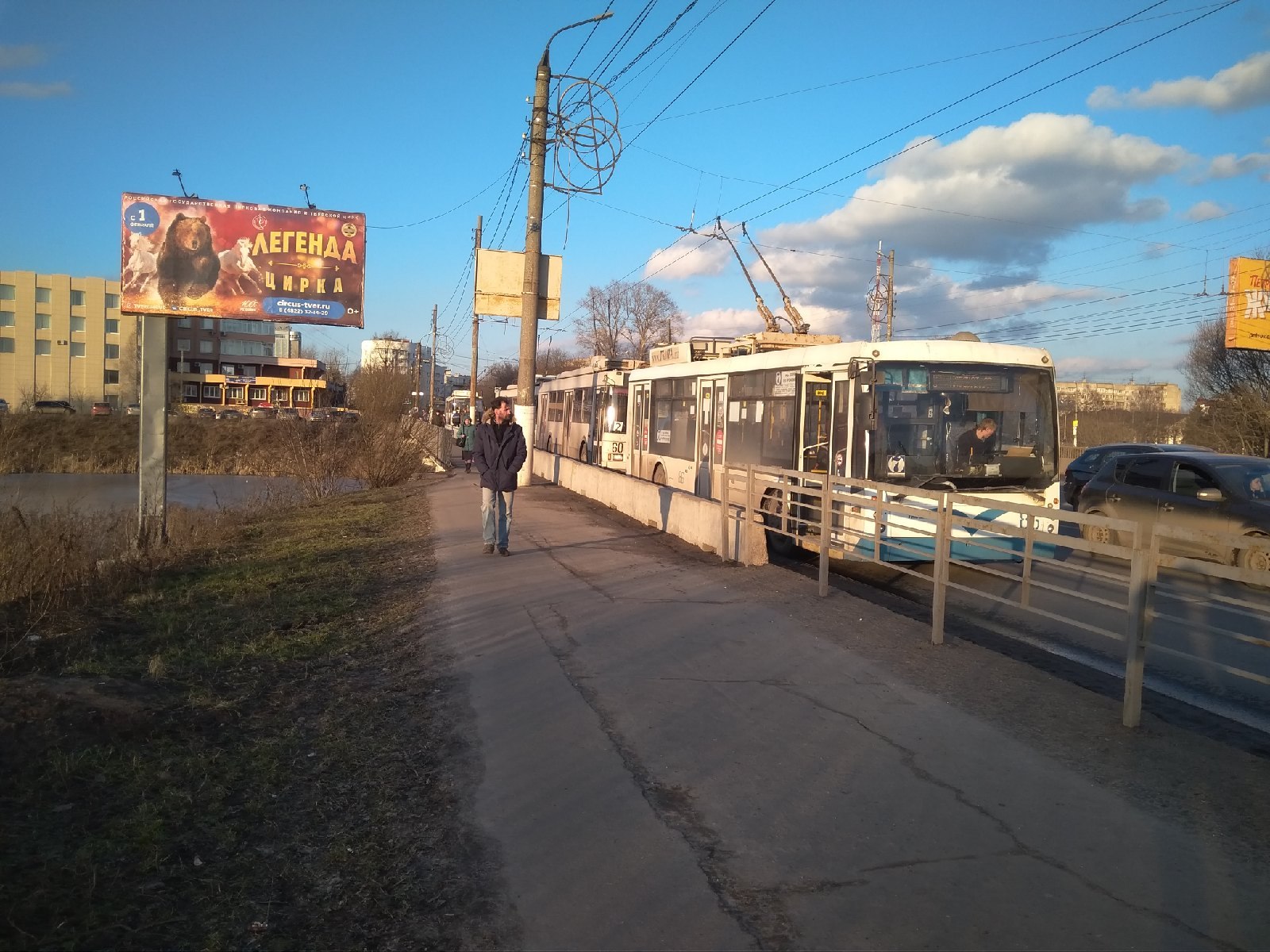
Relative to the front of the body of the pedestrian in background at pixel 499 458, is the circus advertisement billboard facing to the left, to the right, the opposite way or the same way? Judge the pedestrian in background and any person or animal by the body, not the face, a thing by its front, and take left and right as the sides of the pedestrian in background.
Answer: the same way

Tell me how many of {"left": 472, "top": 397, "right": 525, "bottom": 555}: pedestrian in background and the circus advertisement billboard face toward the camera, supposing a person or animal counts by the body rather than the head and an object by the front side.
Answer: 2

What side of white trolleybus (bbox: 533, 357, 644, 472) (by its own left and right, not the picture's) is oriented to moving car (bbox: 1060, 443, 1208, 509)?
front

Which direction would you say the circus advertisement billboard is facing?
toward the camera

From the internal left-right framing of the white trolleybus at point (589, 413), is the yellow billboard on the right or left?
on its left

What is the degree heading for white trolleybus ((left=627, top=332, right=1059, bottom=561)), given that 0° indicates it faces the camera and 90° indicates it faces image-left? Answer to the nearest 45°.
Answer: approximately 315°

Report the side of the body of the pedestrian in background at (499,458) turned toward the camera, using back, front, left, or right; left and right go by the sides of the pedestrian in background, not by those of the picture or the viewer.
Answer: front

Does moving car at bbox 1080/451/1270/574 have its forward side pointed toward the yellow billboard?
no

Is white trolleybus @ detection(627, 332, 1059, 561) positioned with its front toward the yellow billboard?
no
